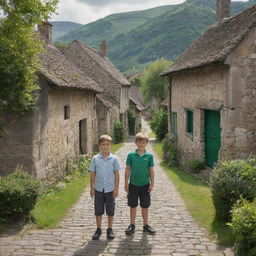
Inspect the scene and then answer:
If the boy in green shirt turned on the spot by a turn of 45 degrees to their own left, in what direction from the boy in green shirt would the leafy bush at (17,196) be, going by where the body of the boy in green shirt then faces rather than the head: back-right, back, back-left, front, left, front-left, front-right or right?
back-right

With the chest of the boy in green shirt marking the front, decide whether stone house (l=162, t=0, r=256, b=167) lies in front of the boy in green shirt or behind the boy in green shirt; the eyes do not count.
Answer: behind

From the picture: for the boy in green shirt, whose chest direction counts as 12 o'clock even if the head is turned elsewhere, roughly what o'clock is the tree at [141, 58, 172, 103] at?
The tree is roughly at 6 o'clock from the boy in green shirt.

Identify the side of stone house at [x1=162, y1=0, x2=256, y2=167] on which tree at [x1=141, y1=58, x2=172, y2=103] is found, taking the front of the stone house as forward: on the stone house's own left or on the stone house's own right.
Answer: on the stone house's own right

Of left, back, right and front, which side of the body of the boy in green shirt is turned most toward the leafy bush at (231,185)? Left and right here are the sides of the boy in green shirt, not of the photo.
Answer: left

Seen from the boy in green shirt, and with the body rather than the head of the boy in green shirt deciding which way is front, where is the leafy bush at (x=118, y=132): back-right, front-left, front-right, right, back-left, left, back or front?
back

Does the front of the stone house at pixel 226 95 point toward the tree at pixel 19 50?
yes

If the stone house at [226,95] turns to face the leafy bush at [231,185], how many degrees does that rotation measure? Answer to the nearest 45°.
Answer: approximately 45° to its left

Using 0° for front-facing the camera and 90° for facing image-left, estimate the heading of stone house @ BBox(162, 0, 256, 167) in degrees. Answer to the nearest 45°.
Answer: approximately 45°

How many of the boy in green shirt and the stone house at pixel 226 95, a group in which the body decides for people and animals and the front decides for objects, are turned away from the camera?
0

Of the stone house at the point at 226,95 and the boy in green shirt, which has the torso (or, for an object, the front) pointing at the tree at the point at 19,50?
the stone house

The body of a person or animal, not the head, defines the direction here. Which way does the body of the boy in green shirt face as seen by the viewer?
toward the camera
